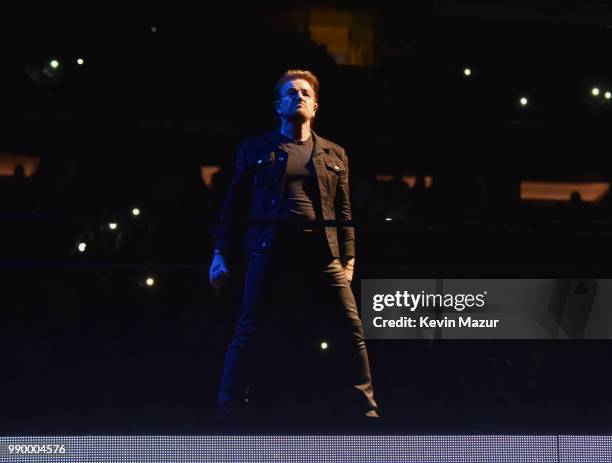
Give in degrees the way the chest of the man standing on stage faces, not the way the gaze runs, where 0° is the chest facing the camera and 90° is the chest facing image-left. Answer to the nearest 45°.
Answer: approximately 0°
